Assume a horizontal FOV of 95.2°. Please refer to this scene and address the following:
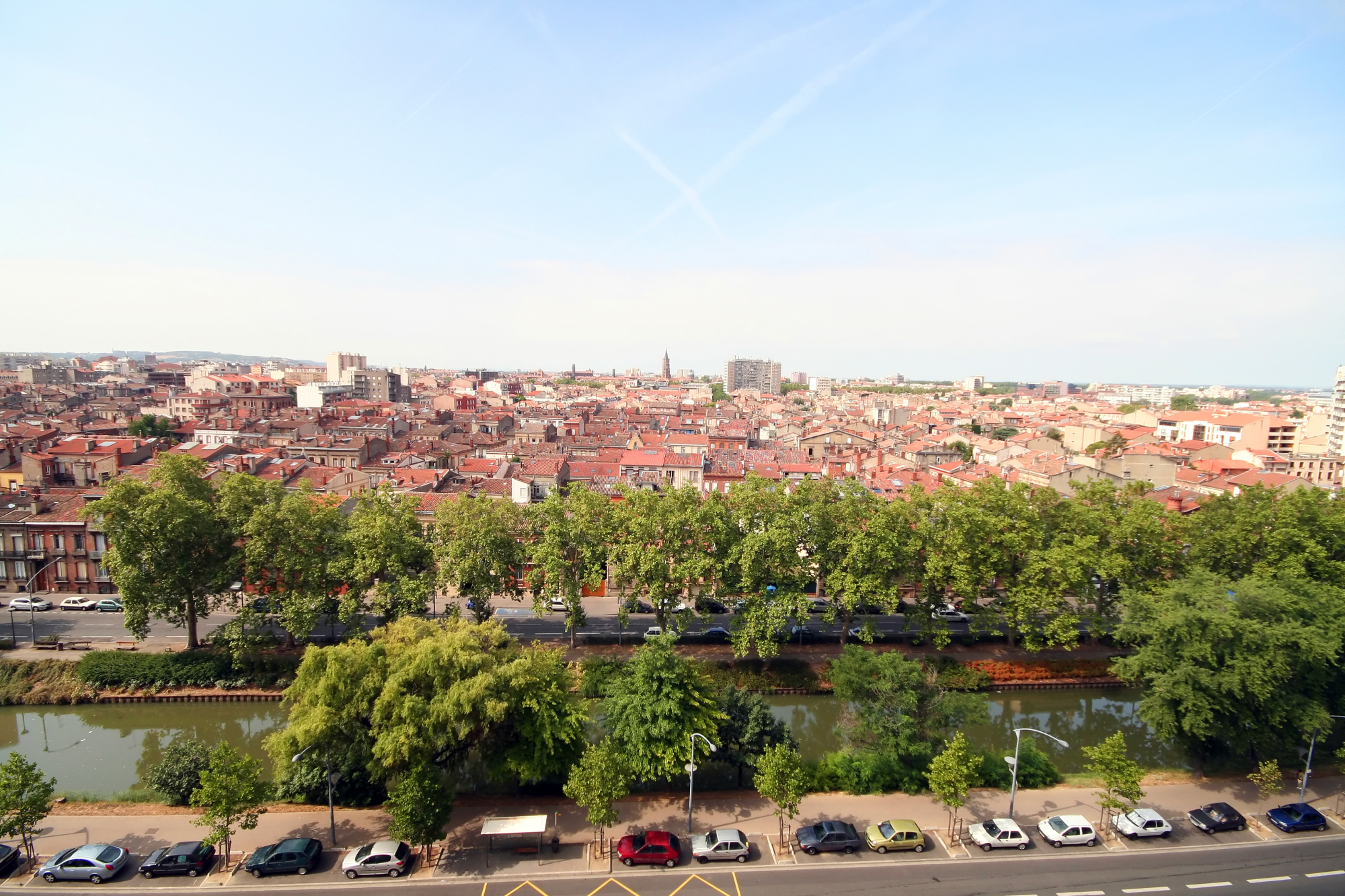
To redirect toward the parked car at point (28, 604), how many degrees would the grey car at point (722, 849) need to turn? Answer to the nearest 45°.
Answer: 0° — it already faces it

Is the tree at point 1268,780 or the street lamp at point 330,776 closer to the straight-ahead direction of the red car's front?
the street lamp
